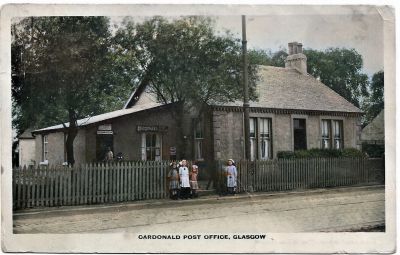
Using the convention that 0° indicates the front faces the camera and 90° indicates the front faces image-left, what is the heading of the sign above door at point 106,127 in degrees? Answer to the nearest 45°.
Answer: approximately 0°
